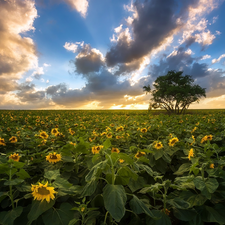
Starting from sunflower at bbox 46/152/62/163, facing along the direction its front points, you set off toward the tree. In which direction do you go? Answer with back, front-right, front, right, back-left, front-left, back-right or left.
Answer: back-left

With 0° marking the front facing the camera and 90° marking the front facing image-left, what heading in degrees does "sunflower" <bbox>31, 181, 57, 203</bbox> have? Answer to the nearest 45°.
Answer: approximately 0°

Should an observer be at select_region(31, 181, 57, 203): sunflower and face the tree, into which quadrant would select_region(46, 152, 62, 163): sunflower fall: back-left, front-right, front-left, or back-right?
front-left

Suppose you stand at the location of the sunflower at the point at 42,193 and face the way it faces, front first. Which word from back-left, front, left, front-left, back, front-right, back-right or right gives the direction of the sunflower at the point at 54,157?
back

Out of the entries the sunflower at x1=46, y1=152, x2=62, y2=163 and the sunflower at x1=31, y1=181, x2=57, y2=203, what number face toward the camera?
2

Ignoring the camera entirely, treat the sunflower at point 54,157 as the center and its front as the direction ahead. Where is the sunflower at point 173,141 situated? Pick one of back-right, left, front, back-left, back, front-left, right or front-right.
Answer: left

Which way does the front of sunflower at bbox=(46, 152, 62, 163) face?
toward the camera

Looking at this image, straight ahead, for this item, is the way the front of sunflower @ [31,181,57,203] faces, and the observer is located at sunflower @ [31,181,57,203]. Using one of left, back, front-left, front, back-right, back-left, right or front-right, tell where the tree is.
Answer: back-left

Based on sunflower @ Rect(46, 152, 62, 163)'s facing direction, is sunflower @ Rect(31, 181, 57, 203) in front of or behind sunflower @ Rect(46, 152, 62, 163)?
in front
